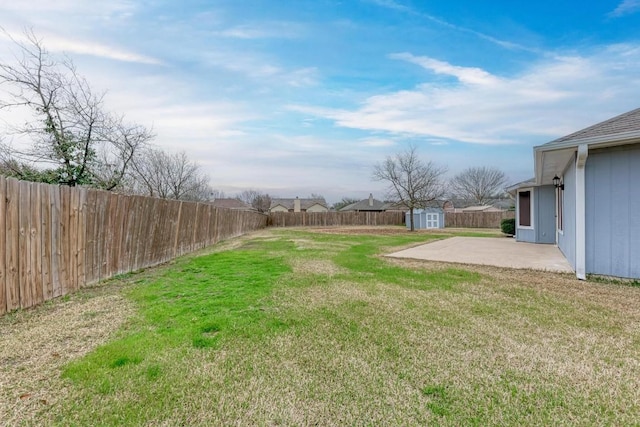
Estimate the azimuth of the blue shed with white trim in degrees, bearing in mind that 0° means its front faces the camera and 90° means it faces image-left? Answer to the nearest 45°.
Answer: approximately 0°

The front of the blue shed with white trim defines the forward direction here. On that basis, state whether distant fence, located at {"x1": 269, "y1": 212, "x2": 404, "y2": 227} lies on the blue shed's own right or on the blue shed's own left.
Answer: on the blue shed's own right

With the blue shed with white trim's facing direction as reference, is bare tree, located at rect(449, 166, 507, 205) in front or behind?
behind

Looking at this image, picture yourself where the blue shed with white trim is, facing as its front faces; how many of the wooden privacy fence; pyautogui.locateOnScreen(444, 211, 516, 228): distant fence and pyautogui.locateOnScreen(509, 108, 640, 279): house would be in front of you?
2

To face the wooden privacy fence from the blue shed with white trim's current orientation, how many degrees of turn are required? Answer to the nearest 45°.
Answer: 0° — it already faces it

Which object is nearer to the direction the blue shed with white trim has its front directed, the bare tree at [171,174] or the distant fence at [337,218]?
the bare tree

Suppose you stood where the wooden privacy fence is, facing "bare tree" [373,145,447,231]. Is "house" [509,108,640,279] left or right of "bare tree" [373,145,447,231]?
right
